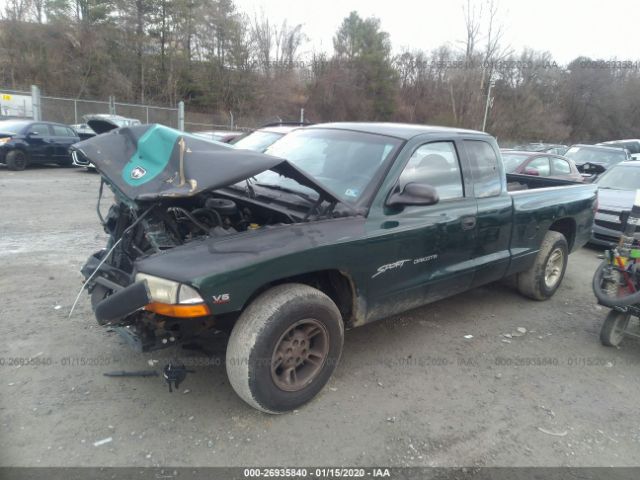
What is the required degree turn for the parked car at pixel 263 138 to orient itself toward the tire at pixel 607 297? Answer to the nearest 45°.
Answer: approximately 90° to its left

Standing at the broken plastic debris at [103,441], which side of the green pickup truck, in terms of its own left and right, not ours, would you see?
front

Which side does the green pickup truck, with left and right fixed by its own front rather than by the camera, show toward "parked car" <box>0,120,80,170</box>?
right

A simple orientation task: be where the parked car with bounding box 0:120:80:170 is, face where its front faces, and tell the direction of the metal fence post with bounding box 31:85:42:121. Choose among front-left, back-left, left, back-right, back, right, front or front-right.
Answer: back-right

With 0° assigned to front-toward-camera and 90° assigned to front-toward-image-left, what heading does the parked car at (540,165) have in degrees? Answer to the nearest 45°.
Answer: approximately 45°

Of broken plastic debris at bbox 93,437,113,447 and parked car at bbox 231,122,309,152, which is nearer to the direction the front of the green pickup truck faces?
the broken plastic debris

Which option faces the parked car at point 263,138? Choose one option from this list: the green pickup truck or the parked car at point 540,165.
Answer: the parked car at point 540,165

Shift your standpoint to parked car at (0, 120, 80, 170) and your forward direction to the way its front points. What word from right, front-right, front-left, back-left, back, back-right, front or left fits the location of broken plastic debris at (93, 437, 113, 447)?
front-left

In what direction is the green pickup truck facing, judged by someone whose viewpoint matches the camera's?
facing the viewer and to the left of the viewer
